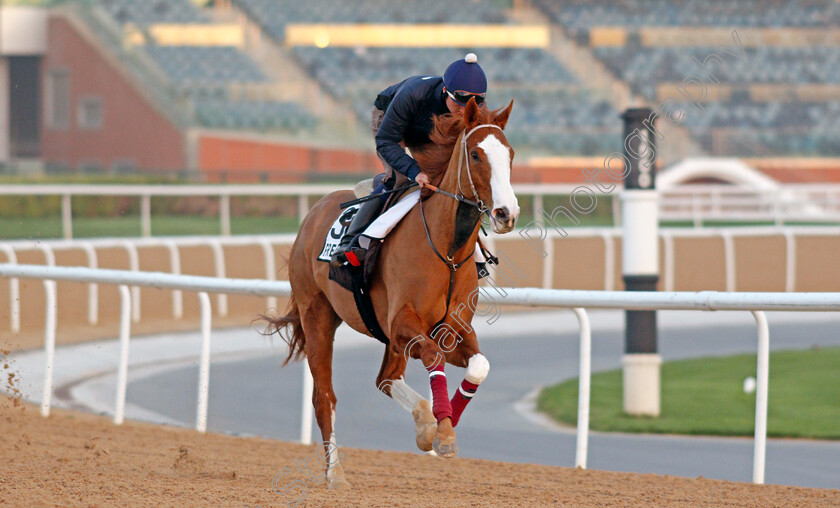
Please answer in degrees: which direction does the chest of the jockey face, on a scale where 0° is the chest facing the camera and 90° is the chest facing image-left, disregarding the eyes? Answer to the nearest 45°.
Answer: approximately 315°

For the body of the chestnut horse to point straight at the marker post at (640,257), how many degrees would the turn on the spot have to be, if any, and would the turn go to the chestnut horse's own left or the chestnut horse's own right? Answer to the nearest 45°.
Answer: approximately 135° to the chestnut horse's own left

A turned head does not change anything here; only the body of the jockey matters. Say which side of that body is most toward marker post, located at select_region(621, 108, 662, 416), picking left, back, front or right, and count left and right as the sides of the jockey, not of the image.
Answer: left

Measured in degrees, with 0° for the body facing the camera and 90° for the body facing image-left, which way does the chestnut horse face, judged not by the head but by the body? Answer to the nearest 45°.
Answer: approximately 315°
